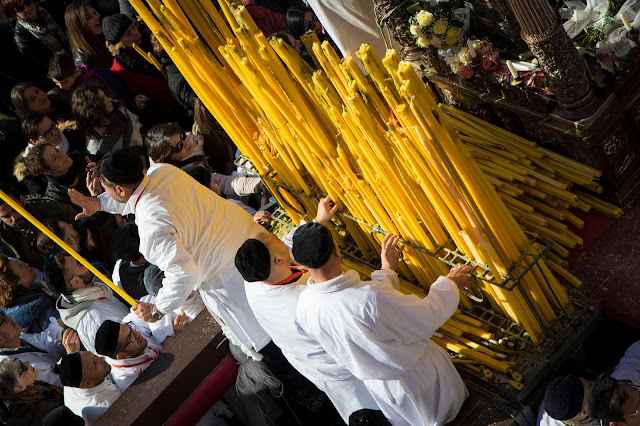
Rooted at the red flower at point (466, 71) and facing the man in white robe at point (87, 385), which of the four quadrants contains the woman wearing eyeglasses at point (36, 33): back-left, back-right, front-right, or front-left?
front-right

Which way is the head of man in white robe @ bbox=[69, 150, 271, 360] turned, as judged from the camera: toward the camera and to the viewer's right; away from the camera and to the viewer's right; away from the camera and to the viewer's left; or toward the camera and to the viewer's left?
away from the camera and to the viewer's left

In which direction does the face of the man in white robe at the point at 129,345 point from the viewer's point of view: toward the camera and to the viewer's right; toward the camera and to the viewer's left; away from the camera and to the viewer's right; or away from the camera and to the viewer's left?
toward the camera and to the viewer's right

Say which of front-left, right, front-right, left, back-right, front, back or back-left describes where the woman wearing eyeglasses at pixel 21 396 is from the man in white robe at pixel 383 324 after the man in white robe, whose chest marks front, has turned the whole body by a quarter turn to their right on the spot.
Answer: back

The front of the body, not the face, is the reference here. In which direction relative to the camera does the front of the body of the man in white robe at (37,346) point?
to the viewer's right

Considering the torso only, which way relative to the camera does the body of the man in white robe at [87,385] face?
to the viewer's right

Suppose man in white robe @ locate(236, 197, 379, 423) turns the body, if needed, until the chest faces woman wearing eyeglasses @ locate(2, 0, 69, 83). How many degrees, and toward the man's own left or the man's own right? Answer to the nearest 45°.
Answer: approximately 45° to the man's own left

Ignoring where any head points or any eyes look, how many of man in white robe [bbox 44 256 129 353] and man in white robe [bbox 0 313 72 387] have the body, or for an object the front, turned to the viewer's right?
2

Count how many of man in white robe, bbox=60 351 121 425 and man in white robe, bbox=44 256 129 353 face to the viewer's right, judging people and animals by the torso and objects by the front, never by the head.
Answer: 2

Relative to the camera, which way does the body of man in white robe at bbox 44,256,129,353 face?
to the viewer's right

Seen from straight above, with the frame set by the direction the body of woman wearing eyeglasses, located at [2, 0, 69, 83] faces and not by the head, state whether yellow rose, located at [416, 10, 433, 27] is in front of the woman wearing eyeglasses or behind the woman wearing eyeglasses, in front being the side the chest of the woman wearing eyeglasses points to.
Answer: in front

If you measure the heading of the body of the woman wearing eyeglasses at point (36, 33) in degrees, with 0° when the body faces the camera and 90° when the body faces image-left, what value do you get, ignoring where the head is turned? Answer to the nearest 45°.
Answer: approximately 315°

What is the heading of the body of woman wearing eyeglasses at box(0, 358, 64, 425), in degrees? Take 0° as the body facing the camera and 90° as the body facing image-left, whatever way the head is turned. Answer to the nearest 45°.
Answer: approximately 270°
